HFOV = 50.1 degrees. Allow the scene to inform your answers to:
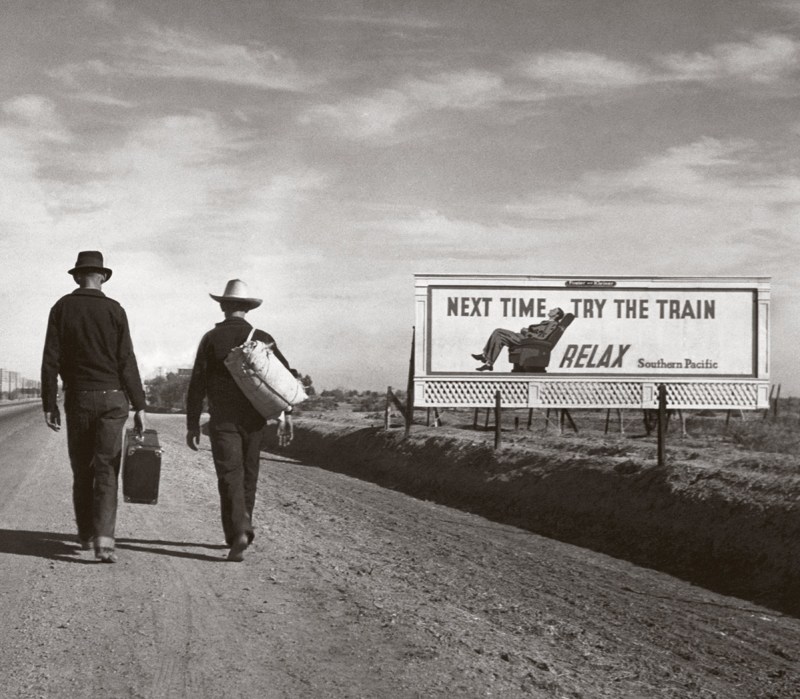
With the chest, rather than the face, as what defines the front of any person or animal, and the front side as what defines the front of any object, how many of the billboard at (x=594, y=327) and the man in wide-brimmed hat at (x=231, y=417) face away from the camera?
1

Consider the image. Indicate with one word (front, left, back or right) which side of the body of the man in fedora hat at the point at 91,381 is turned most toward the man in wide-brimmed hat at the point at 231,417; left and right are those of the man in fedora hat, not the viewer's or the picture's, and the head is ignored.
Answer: right

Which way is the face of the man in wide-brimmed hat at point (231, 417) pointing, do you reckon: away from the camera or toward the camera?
away from the camera

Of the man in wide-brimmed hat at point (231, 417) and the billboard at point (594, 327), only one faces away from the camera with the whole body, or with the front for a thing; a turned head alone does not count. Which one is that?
the man in wide-brimmed hat

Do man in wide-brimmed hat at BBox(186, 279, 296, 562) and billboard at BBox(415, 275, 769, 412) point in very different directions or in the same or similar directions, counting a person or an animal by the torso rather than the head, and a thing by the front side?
very different directions

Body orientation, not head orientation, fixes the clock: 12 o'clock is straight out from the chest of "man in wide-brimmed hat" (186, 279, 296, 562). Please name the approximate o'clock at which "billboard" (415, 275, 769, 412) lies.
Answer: The billboard is roughly at 1 o'clock from the man in wide-brimmed hat.

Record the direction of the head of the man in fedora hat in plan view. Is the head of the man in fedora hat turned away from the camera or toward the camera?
away from the camera

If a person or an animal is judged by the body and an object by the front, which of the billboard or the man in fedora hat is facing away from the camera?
the man in fedora hat

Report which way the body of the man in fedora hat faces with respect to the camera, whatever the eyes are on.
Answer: away from the camera

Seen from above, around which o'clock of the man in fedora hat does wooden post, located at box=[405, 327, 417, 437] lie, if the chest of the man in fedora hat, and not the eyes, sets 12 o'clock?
The wooden post is roughly at 1 o'clock from the man in fedora hat.

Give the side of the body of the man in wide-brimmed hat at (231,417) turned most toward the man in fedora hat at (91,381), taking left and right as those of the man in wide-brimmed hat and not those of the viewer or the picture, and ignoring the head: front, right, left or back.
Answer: left

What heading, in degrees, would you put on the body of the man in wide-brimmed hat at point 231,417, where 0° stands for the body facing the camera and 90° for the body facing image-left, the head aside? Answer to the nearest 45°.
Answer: approximately 180°
